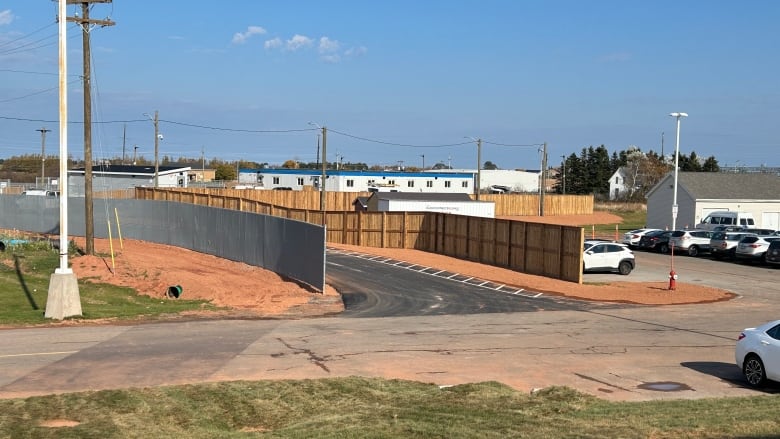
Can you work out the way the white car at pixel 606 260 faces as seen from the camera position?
facing to the left of the viewer

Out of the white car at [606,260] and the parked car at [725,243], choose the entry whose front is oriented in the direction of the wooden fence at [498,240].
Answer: the white car

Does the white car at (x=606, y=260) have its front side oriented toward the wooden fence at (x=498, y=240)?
yes

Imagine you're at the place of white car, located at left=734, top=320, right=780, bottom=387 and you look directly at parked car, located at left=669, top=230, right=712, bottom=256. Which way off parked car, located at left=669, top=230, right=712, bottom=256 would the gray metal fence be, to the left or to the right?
left

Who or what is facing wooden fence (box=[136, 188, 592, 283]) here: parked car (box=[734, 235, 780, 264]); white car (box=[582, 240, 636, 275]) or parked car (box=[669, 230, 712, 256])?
the white car
